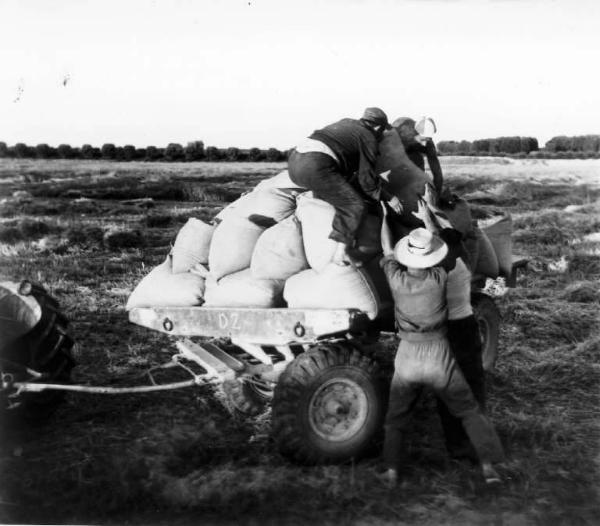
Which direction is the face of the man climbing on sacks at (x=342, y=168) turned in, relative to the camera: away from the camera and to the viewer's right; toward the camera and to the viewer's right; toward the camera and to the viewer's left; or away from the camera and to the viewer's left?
away from the camera and to the viewer's right

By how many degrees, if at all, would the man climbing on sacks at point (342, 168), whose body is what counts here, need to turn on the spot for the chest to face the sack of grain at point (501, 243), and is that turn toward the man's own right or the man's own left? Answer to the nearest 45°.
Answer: approximately 45° to the man's own left

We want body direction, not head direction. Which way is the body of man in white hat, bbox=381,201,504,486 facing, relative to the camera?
away from the camera

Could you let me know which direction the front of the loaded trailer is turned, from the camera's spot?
facing the viewer and to the left of the viewer

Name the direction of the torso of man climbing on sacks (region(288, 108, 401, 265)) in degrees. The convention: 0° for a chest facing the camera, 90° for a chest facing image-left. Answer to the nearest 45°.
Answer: approximately 270°

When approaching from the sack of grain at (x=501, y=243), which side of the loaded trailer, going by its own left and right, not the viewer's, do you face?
back
